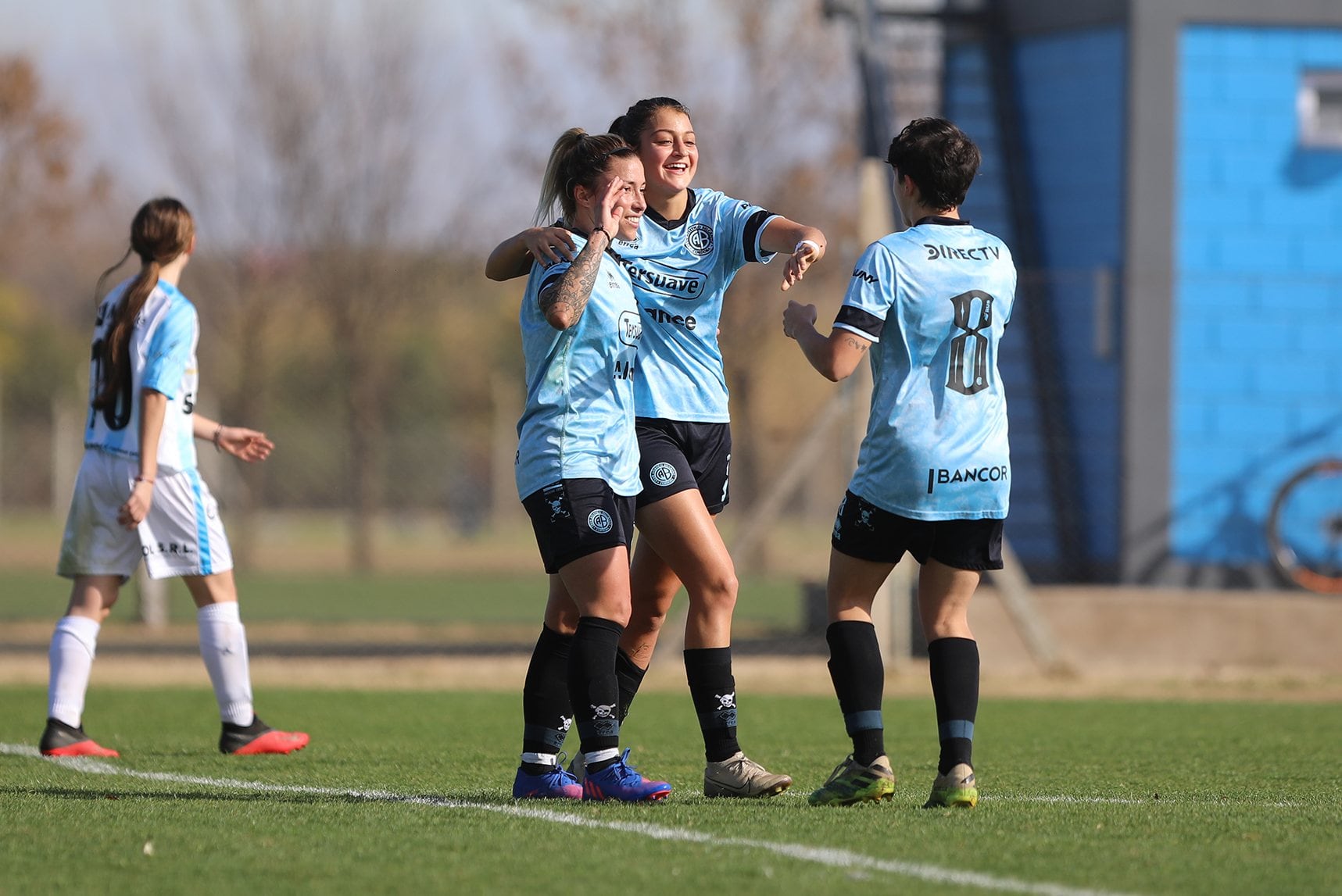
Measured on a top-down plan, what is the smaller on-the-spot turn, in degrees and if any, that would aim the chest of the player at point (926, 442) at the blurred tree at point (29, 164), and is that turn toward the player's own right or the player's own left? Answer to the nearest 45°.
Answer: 0° — they already face it

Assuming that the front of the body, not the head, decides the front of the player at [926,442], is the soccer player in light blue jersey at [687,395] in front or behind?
in front

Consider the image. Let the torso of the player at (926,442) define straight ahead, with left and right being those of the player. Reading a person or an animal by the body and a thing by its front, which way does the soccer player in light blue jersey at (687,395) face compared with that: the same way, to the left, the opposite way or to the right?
the opposite way

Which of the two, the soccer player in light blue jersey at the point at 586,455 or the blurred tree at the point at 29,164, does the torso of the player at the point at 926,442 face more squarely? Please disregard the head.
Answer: the blurred tree

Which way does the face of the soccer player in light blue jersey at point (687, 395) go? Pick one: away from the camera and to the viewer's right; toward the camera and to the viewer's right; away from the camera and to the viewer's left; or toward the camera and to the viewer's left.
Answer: toward the camera and to the viewer's right

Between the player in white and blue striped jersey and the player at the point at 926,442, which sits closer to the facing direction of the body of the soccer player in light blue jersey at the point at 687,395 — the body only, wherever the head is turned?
the player

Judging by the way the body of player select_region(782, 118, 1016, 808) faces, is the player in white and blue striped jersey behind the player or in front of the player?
in front

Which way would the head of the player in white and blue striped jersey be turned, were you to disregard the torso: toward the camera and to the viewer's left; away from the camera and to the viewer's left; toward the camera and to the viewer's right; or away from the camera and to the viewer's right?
away from the camera and to the viewer's right

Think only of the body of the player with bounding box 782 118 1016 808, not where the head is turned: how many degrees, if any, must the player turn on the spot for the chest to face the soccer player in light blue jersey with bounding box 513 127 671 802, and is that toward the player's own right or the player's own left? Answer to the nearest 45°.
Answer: approximately 45° to the player's own left

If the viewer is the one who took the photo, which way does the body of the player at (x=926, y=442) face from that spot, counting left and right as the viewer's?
facing away from the viewer and to the left of the viewer

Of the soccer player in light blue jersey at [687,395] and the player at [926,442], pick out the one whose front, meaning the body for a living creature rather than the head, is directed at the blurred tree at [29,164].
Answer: the player

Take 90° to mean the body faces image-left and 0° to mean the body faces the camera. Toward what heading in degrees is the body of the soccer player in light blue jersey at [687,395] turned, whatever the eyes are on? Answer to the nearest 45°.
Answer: approximately 315°

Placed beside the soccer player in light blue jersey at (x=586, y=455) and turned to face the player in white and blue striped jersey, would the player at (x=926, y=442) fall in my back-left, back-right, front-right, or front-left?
back-right
